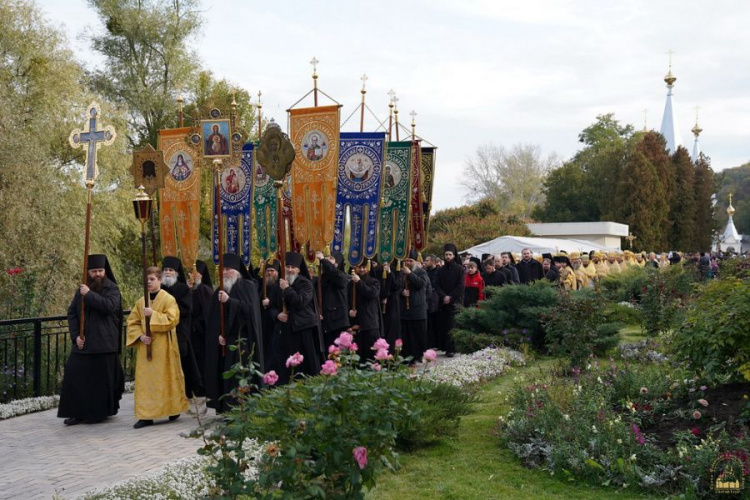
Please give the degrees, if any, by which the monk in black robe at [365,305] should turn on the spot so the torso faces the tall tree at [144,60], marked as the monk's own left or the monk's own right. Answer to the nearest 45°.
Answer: approximately 90° to the monk's own right

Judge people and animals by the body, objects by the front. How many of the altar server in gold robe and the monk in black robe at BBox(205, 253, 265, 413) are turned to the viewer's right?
0

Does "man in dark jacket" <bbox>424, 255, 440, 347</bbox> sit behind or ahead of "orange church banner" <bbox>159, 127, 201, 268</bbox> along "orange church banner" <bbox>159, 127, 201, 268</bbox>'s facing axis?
behind

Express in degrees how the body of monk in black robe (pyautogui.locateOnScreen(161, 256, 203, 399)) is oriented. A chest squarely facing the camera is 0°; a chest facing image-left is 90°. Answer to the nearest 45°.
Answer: approximately 45°

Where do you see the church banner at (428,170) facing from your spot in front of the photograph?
facing the viewer and to the left of the viewer

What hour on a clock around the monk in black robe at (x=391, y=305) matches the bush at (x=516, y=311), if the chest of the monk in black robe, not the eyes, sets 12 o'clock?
The bush is roughly at 8 o'clock from the monk in black robe.

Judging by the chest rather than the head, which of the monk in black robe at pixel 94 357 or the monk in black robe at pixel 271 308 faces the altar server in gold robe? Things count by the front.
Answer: the monk in black robe at pixel 271 308

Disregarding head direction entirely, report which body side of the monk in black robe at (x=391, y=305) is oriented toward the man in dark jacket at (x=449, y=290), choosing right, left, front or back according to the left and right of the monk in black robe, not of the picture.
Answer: back

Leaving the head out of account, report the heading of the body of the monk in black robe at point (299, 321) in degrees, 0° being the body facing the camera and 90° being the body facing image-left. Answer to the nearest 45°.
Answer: approximately 45°

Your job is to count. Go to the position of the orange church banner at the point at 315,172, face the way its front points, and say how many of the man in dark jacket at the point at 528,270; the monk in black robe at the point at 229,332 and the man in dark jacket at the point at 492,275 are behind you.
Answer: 2

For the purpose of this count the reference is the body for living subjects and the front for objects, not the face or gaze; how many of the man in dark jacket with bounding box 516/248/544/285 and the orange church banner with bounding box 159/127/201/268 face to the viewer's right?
0

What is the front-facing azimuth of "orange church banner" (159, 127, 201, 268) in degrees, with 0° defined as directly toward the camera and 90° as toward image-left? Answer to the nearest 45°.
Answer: approximately 45°

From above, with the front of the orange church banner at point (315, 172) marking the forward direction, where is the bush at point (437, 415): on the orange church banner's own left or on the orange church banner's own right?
on the orange church banner's own left

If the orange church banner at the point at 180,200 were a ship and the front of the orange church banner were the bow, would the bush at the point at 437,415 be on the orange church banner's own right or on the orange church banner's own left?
on the orange church banner's own left

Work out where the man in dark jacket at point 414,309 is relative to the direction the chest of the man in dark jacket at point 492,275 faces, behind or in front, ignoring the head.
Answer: in front

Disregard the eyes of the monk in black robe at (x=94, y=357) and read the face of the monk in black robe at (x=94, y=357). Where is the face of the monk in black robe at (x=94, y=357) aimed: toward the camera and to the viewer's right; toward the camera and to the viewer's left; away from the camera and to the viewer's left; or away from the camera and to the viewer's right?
toward the camera and to the viewer's left
